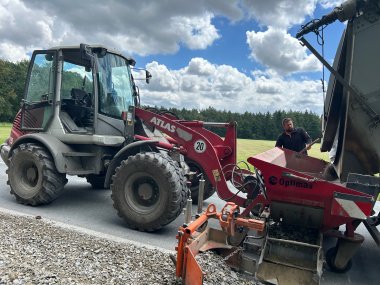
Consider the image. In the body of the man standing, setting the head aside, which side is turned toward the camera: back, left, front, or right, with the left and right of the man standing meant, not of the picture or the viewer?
front
